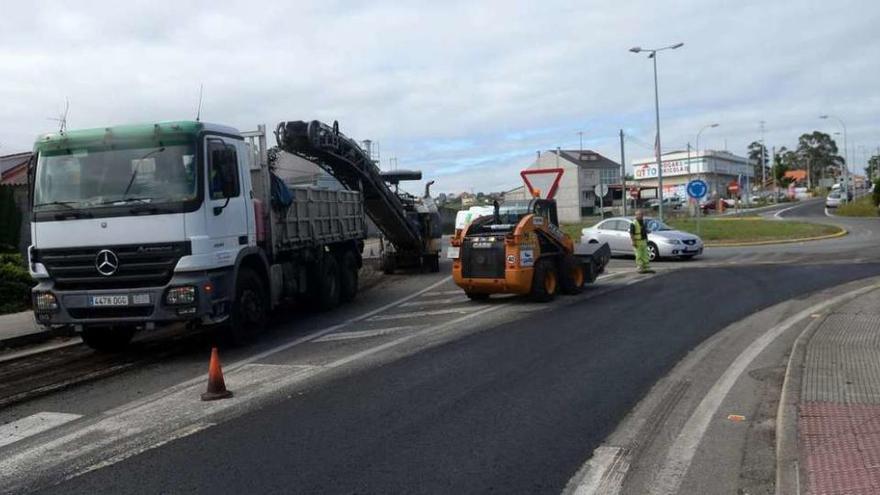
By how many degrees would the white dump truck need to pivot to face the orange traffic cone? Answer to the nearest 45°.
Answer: approximately 45° to its left

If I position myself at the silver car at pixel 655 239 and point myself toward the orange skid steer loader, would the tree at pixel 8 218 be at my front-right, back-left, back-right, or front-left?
front-right

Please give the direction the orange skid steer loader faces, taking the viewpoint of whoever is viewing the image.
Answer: facing away from the viewer and to the right of the viewer

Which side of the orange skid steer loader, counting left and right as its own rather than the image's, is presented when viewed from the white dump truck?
back

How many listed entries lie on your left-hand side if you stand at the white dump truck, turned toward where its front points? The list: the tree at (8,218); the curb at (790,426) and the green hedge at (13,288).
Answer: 1

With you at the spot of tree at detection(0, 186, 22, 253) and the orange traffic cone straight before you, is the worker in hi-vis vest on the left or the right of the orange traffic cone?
left

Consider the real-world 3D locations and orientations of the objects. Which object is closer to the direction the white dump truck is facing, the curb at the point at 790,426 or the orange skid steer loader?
the curb

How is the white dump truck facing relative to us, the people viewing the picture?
facing the viewer and to the left of the viewer

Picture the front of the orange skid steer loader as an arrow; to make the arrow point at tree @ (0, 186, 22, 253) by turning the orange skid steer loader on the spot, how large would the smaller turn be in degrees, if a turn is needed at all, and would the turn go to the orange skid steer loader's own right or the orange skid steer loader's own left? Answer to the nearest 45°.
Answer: approximately 135° to the orange skid steer loader's own left

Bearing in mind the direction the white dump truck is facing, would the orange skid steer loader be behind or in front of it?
behind
